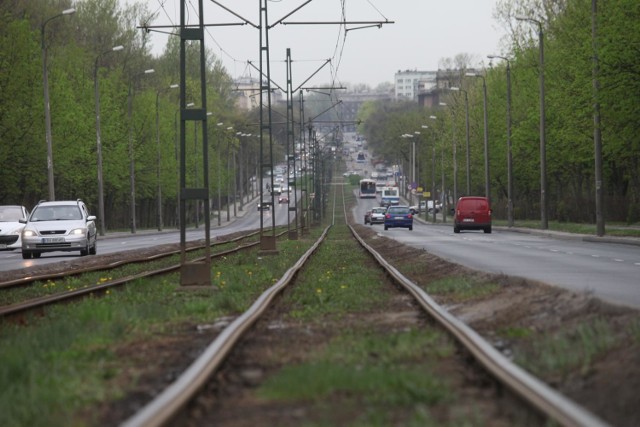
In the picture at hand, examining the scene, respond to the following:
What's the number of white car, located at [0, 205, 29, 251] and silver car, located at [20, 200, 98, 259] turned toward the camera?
2

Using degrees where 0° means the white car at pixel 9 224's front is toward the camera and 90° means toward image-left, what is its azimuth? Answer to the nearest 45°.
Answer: approximately 0°

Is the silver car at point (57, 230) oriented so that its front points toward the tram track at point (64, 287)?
yes
